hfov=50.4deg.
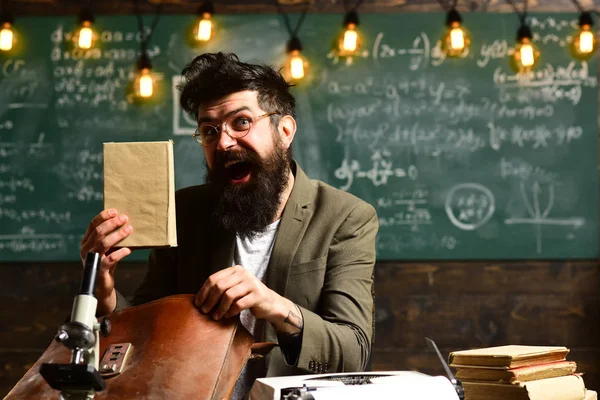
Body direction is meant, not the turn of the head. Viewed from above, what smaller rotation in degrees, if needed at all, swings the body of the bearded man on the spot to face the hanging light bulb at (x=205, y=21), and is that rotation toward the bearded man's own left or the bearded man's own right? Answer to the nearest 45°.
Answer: approximately 135° to the bearded man's own right

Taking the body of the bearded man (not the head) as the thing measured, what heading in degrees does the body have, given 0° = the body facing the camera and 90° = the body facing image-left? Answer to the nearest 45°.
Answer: approximately 45°

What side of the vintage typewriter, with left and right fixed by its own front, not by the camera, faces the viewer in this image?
back

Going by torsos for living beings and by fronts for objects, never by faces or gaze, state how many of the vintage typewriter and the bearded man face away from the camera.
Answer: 1

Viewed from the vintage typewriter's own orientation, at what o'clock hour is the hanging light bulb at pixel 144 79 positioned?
The hanging light bulb is roughly at 11 o'clock from the vintage typewriter.

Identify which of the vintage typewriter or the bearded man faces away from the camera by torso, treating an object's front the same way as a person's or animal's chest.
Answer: the vintage typewriter

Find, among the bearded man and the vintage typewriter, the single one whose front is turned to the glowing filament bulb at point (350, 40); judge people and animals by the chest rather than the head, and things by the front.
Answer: the vintage typewriter

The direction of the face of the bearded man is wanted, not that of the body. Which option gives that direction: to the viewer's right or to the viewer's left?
to the viewer's left

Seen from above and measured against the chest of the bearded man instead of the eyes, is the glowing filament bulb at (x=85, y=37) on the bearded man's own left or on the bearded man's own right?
on the bearded man's own right

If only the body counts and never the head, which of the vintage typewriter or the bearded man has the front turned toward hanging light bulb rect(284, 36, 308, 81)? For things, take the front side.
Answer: the vintage typewriter
